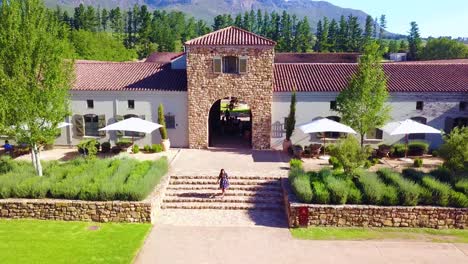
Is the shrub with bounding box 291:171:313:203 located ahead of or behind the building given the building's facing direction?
ahead

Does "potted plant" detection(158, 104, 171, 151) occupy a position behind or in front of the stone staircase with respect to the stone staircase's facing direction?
behind

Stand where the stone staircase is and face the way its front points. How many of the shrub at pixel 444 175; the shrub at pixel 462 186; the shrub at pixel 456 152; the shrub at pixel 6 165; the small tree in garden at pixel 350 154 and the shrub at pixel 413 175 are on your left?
5

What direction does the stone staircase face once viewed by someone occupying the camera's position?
facing the viewer

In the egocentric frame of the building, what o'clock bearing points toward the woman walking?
The woman walking is roughly at 12 o'clock from the building.

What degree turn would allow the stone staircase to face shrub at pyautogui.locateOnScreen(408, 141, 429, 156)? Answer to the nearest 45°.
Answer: approximately 135° to its left

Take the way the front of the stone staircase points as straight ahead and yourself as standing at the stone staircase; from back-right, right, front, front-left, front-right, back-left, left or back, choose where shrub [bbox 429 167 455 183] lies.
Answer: left

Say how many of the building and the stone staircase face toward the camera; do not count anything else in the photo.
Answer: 2

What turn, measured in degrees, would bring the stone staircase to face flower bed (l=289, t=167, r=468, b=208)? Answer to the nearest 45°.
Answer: approximately 90° to its left

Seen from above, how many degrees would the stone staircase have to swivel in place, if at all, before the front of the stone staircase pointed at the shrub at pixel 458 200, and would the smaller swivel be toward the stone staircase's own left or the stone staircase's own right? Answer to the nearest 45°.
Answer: approximately 90° to the stone staircase's own left

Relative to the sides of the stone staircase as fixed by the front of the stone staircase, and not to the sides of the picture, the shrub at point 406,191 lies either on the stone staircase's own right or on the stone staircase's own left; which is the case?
on the stone staircase's own left
